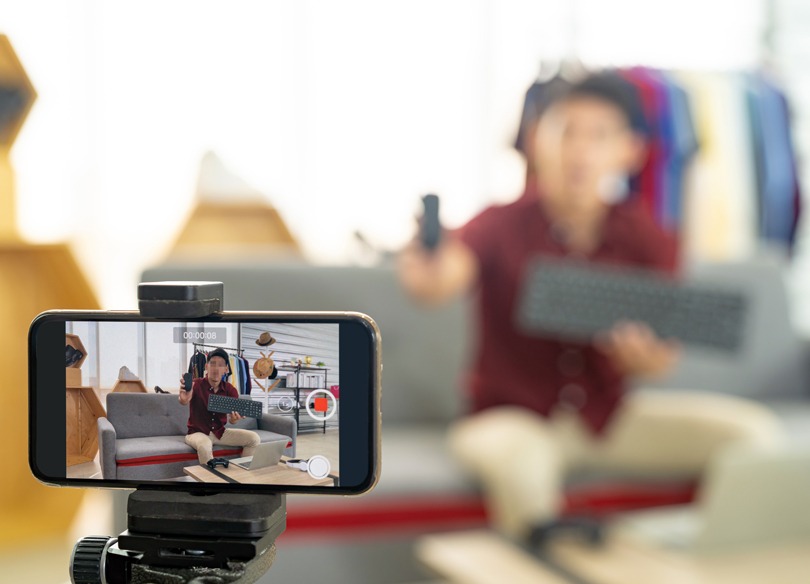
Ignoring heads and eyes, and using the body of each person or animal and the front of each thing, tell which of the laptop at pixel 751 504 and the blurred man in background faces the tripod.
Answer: the blurred man in background

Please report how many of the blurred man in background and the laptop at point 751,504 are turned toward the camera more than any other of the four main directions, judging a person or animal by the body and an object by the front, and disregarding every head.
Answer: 1

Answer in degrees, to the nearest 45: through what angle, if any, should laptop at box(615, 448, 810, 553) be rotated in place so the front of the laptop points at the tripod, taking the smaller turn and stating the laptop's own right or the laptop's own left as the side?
approximately 135° to the laptop's own left

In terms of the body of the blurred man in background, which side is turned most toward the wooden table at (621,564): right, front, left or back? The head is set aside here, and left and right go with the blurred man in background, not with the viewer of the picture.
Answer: front

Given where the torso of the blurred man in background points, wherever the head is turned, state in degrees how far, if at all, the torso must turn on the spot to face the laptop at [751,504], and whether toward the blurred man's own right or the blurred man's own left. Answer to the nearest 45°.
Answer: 0° — they already face it

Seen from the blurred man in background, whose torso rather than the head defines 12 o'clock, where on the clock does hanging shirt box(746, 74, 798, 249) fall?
The hanging shirt is roughly at 7 o'clock from the blurred man in background.

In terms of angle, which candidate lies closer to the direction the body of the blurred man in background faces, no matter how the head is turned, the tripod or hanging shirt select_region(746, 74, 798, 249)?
the tripod

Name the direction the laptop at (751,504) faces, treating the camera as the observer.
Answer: facing away from the viewer and to the left of the viewer

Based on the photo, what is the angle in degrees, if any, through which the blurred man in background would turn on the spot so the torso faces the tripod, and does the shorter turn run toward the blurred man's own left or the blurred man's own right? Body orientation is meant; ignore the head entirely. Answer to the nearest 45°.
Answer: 0° — they already face it
